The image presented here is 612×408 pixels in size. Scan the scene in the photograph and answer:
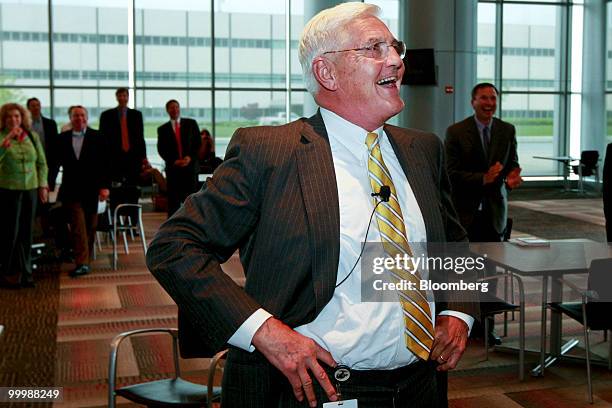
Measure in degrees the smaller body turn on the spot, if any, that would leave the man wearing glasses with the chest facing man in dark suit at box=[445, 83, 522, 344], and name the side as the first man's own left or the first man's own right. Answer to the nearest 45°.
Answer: approximately 135° to the first man's own left

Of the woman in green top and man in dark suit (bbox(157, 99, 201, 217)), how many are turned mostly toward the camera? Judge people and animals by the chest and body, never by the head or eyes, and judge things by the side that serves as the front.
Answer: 2

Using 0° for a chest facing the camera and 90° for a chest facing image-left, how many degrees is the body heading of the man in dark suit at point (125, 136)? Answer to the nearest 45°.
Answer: approximately 0°

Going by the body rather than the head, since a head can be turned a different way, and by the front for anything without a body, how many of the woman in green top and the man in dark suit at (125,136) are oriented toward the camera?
2

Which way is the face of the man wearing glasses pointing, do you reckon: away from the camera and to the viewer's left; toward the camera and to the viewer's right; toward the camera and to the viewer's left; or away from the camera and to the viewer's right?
toward the camera and to the viewer's right

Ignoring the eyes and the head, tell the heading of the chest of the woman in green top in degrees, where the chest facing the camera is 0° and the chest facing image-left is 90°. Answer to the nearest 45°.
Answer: approximately 0°

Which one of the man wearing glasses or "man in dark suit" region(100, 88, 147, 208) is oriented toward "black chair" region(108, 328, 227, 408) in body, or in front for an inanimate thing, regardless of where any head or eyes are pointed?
the man in dark suit
